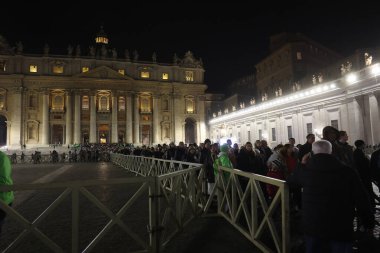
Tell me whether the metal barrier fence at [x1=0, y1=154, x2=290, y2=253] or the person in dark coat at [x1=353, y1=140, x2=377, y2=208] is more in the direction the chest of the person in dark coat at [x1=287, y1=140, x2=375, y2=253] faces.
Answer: the person in dark coat

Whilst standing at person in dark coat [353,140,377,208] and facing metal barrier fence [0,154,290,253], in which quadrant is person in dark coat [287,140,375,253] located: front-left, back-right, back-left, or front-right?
front-left

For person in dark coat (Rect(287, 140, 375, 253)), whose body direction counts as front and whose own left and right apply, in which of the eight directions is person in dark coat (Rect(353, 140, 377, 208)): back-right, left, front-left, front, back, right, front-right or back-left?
front

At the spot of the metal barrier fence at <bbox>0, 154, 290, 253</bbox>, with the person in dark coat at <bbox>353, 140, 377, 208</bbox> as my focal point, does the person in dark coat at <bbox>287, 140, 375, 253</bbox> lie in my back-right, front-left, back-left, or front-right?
front-right

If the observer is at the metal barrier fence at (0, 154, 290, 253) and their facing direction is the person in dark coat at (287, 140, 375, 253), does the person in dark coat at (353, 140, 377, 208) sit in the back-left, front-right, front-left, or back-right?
front-left

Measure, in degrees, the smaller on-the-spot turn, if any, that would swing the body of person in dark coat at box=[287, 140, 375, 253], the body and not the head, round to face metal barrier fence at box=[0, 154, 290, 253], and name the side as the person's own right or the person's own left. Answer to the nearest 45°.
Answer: approximately 90° to the person's own left

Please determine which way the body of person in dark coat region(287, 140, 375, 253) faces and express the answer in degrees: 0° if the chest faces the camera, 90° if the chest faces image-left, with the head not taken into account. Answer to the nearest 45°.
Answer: approximately 180°
